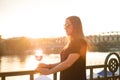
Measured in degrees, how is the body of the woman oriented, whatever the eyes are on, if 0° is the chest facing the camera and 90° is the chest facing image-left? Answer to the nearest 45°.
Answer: approximately 90°
